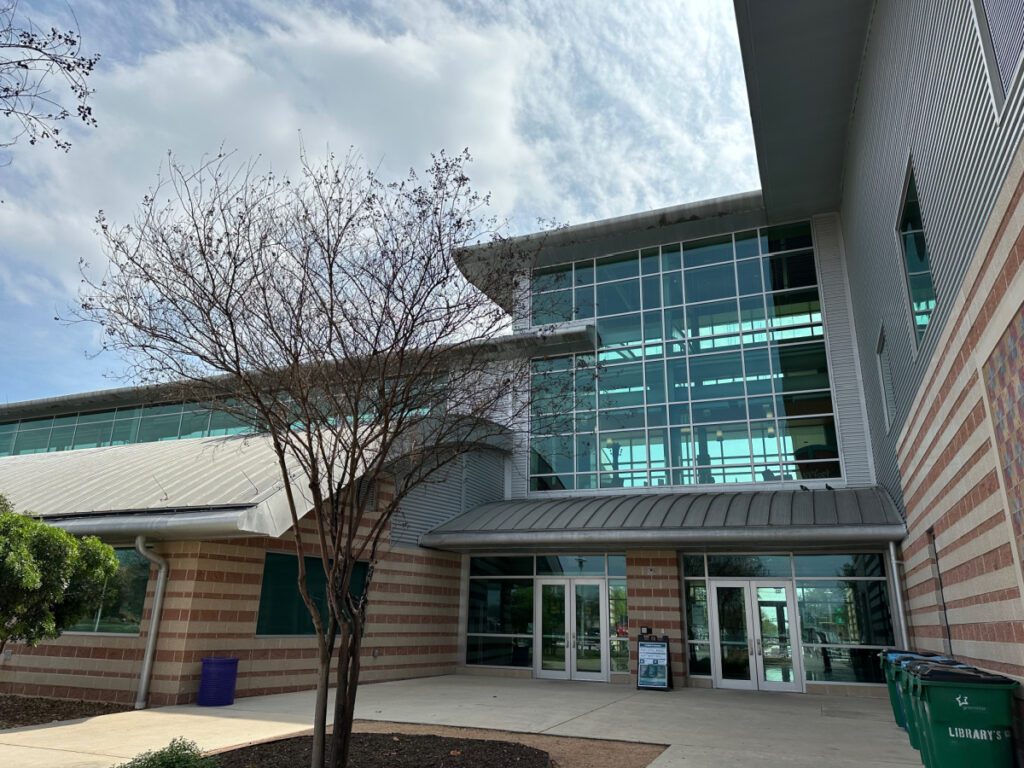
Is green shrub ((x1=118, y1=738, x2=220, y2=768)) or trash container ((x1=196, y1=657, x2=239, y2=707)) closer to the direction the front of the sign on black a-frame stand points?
the green shrub

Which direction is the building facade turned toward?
toward the camera

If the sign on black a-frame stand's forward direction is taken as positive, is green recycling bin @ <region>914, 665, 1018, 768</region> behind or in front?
in front

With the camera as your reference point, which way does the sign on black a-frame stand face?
facing the viewer

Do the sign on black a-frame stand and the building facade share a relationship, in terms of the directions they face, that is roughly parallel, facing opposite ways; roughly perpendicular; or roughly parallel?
roughly parallel

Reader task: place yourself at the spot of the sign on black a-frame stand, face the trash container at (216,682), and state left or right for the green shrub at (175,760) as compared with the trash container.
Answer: left

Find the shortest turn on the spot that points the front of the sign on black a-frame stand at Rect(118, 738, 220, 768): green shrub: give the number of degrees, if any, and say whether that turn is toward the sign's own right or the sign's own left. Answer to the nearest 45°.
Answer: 0° — it already faces it

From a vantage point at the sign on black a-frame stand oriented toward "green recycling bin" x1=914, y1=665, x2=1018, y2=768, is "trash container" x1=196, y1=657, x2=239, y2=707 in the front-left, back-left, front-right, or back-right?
front-right
